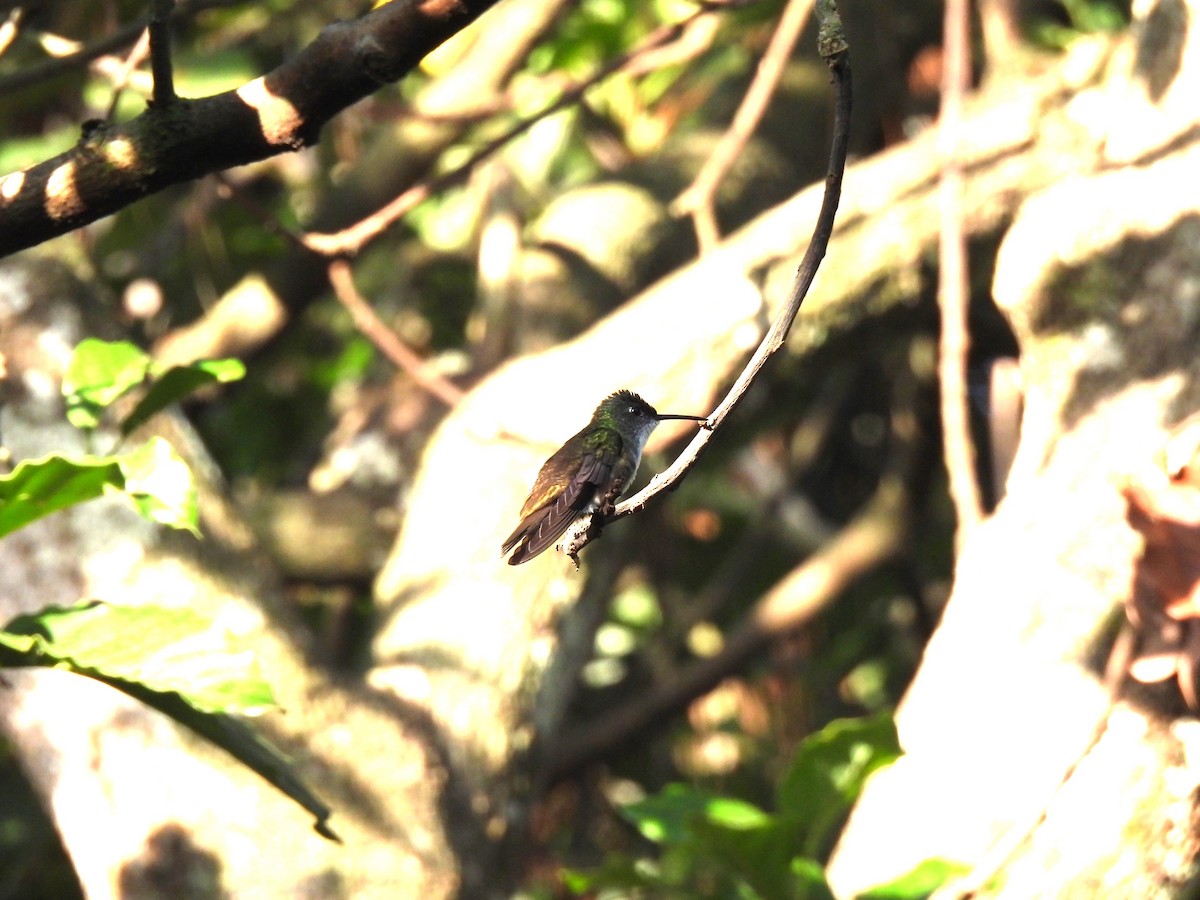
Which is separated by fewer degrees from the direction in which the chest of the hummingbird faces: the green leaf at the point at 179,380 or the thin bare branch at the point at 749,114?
the thin bare branch

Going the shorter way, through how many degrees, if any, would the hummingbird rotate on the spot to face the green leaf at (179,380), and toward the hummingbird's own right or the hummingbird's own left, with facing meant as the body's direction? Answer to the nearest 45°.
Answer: approximately 135° to the hummingbird's own left

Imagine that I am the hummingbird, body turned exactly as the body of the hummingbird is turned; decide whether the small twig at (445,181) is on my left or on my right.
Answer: on my left

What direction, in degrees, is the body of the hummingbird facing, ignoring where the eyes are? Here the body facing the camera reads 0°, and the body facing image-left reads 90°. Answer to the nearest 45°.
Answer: approximately 270°

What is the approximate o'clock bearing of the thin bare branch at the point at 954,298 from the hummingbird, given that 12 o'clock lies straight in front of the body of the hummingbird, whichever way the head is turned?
The thin bare branch is roughly at 10 o'clock from the hummingbird.
